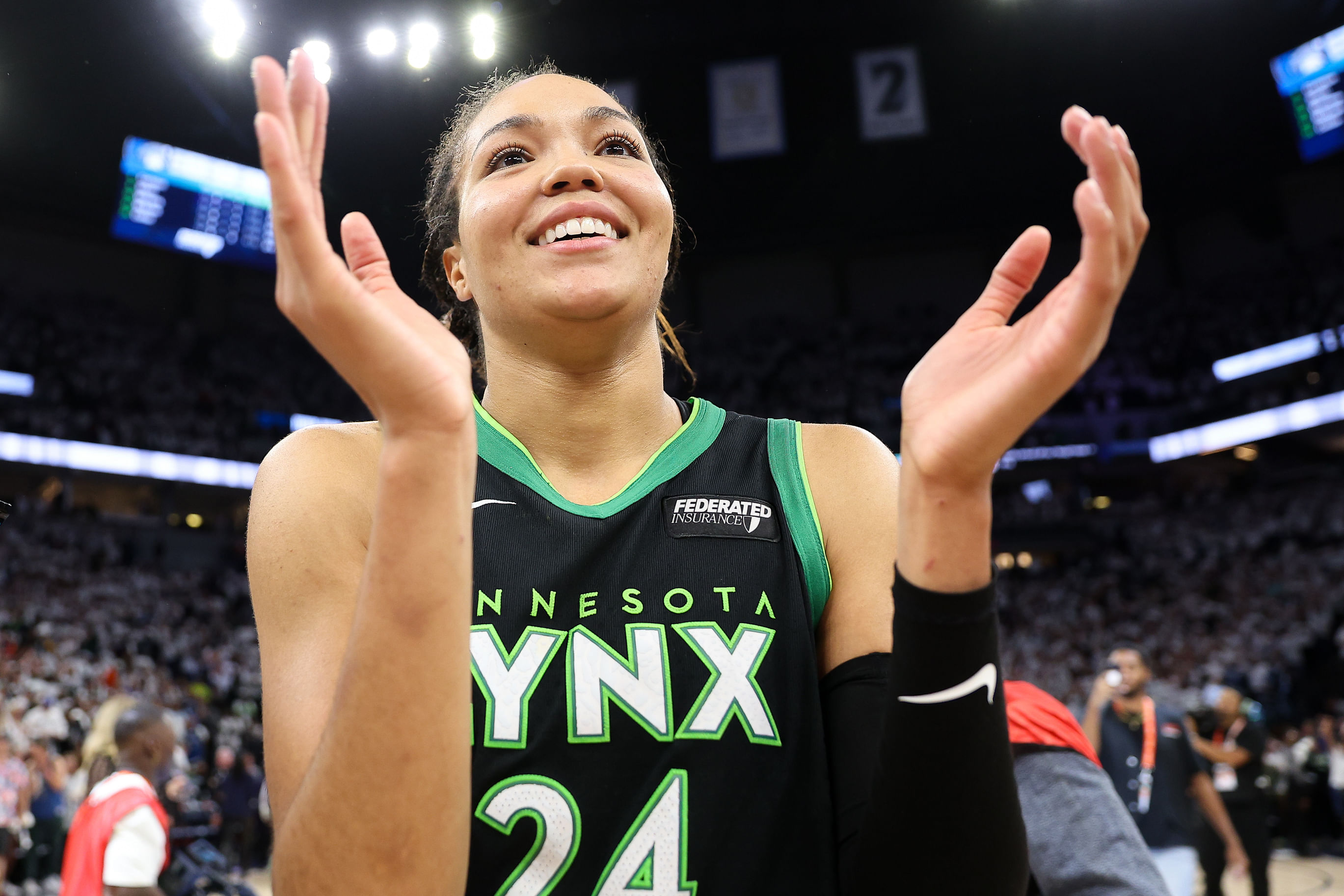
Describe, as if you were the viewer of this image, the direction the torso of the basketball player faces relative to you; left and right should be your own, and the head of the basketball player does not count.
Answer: facing the viewer

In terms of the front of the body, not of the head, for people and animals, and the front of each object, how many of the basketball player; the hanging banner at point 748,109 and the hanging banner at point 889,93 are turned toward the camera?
3

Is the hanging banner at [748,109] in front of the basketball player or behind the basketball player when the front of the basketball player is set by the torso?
behind

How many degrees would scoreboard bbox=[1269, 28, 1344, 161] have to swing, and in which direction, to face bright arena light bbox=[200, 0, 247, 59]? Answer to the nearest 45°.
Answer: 0° — it already faces it

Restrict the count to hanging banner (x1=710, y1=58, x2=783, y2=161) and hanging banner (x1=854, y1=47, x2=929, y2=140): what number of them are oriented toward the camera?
2

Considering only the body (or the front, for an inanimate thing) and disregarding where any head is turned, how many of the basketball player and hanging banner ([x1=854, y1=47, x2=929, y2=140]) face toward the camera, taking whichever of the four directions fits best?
2

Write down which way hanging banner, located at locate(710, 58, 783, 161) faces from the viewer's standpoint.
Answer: facing the viewer

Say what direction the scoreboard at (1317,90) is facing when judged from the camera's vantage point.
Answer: facing the viewer and to the left of the viewer

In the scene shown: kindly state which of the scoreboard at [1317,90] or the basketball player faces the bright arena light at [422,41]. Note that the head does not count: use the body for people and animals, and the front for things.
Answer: the scoreboard

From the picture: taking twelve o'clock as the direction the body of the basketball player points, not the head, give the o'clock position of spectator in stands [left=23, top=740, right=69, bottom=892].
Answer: The spectator in stands is roughly at 5 o'clock from the basketball player.

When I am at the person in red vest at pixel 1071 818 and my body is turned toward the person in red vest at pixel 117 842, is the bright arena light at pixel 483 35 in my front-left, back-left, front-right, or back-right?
front-right

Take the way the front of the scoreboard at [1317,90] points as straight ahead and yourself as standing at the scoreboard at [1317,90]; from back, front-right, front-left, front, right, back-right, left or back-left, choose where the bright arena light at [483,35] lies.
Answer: front
